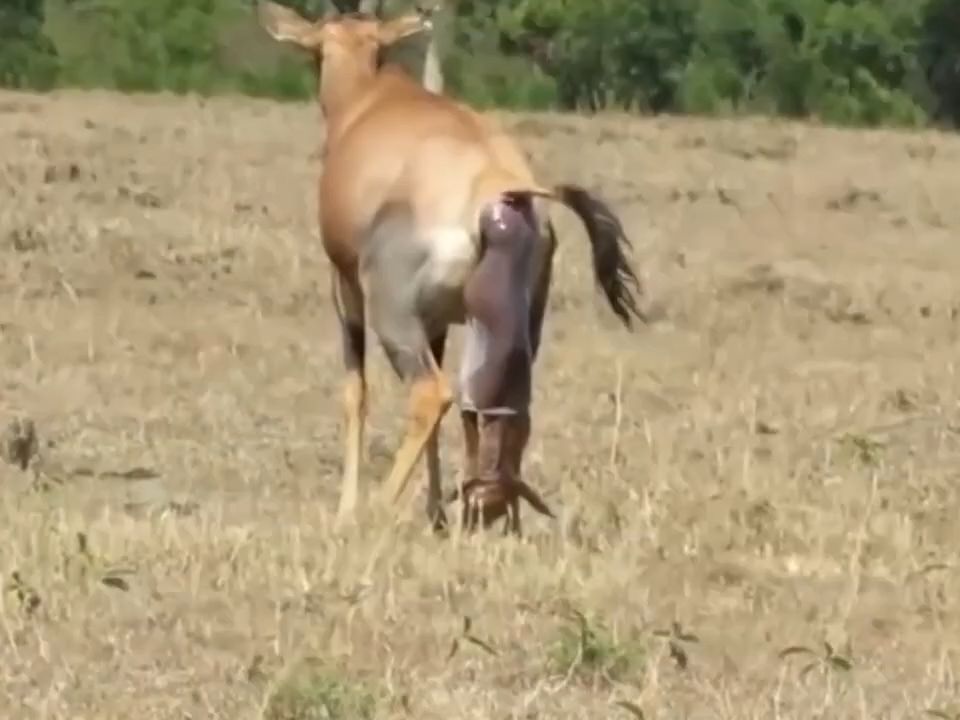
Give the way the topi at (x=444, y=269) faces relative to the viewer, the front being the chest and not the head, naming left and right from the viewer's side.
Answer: facing away from the viewer and to the left of the viewer
